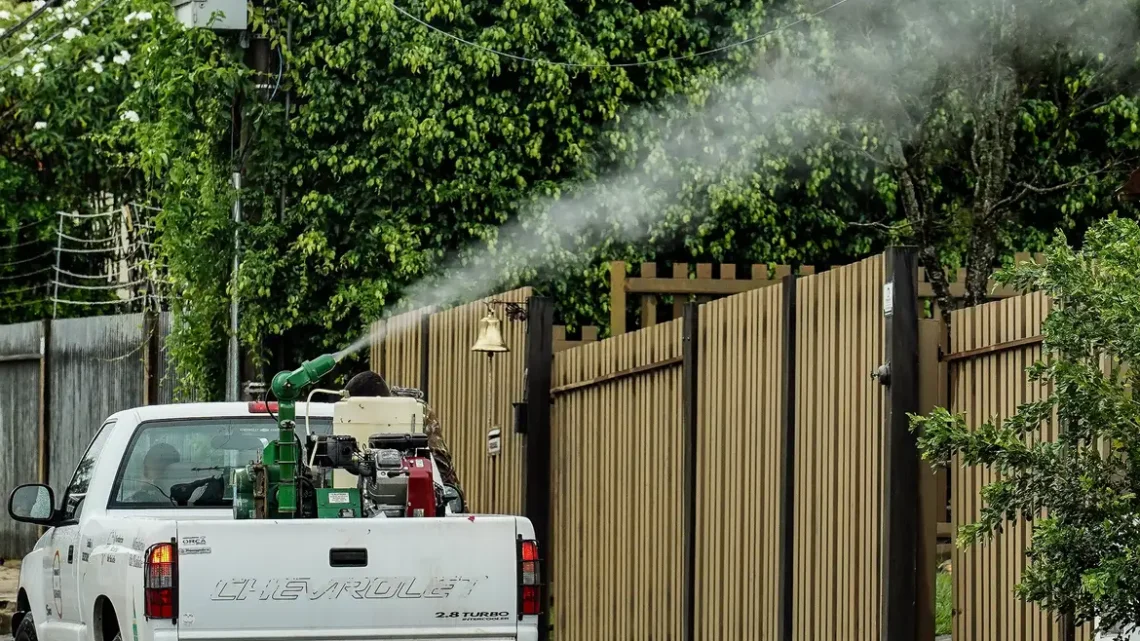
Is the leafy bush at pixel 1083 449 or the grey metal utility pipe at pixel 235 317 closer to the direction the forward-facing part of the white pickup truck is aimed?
the grey metal utility pipe

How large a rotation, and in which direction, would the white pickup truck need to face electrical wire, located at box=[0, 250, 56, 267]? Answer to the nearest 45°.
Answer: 0° — it already faces it

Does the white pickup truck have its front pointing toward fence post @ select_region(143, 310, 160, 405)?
yes

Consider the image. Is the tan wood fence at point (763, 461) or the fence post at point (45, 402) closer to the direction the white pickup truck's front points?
the fence post

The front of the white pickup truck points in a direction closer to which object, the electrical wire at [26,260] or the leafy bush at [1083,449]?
the electrical wire

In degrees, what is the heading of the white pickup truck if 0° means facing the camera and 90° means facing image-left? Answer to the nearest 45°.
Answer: approximately 180°
